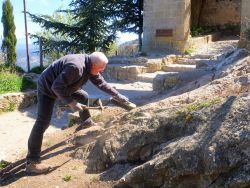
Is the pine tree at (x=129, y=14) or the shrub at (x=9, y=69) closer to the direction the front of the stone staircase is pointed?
the shrub

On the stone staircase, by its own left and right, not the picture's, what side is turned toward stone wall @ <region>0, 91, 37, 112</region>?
front

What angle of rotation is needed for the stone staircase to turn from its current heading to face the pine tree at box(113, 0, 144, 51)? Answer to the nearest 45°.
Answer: approximately 135° to its right

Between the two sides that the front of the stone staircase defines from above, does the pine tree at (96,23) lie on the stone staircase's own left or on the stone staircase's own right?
on the stone staircase's own right

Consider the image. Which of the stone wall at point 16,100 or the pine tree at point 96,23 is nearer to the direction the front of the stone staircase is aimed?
the stone wall

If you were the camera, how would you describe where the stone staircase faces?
facing the viewer and to the left of the viewer

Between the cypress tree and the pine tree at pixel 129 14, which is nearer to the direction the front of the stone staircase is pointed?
the cypress tree

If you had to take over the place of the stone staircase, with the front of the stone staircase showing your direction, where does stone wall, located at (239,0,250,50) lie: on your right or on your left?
on your left

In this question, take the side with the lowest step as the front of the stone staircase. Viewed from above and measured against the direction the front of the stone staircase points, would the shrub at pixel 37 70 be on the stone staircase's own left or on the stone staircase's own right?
on the stone staircase's own right

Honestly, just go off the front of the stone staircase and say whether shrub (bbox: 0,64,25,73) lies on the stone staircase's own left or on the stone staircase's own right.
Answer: on the stone staircase's own right

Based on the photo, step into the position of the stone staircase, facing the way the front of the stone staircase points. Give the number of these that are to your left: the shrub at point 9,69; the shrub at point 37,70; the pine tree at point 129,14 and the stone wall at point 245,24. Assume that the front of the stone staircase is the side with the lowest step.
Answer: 1

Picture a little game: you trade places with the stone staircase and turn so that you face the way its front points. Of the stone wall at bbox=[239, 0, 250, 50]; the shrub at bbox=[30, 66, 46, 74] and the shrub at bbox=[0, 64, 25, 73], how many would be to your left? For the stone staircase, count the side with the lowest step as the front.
1

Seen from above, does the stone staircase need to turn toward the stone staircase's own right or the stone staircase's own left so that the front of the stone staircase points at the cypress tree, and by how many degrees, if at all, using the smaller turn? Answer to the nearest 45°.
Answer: approximately 90° to the stone staircase's own right

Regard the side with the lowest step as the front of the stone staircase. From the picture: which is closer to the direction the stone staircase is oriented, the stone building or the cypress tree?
the cypress tree

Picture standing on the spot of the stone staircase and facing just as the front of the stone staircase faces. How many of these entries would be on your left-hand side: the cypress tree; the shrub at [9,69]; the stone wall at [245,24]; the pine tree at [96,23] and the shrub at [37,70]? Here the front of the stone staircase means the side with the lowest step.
1
